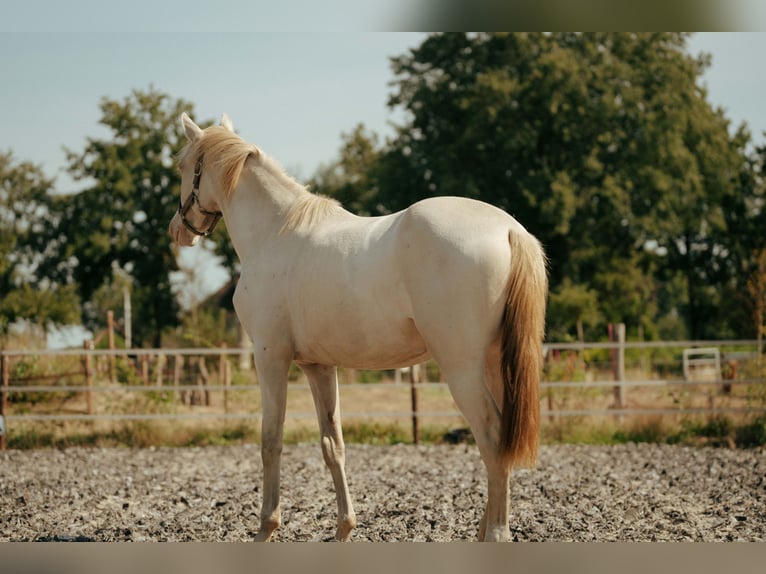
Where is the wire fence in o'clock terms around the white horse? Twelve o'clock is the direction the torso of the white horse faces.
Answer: The wire fence is roughly at 1 o'clock from the white horse.

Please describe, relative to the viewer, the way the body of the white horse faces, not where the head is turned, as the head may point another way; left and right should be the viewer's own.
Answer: facing away from the viewer and to the left of the viewer
